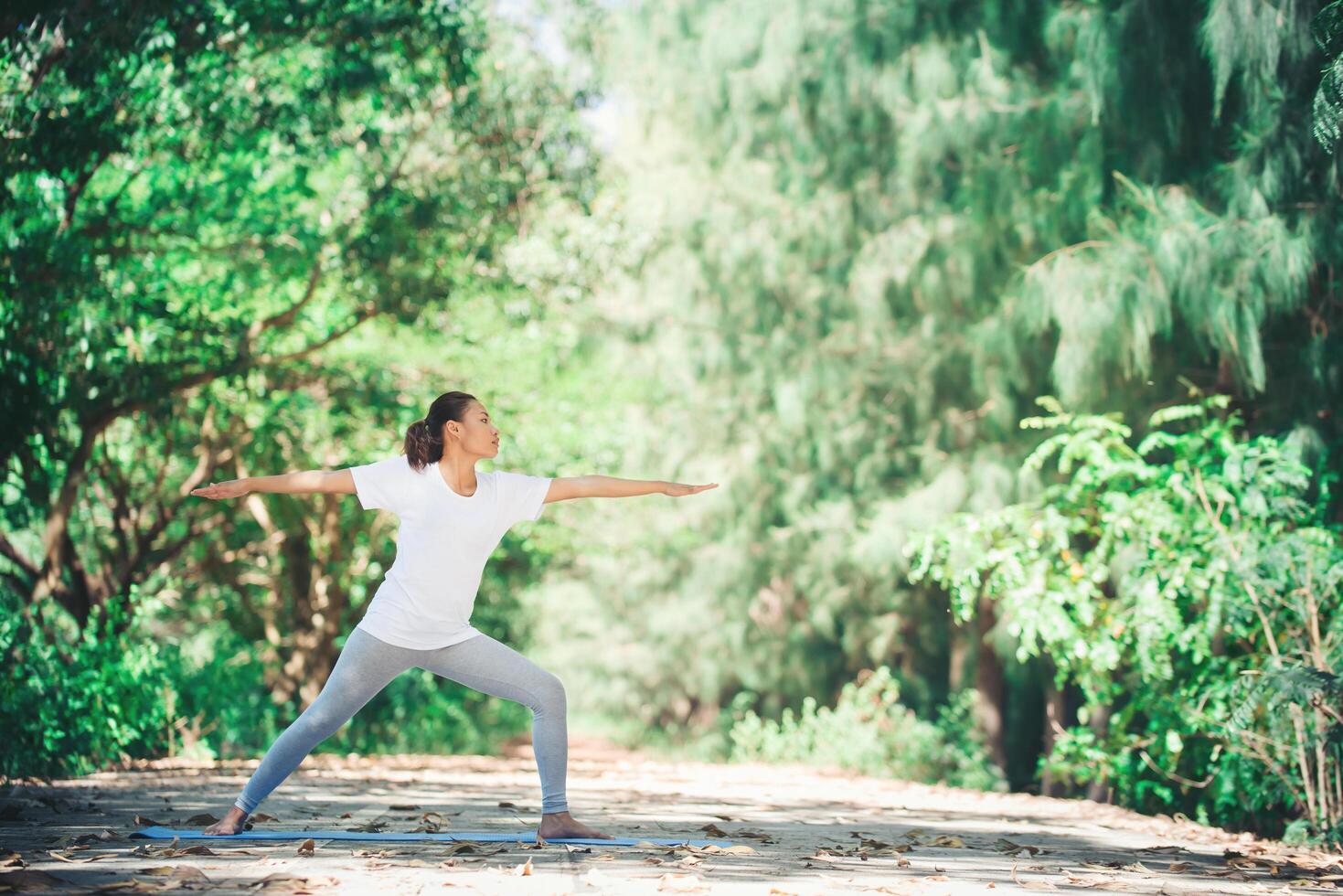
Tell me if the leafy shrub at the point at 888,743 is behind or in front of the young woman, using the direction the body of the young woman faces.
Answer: behind

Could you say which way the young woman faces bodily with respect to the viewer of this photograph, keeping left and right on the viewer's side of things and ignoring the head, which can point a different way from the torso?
facing the viewer

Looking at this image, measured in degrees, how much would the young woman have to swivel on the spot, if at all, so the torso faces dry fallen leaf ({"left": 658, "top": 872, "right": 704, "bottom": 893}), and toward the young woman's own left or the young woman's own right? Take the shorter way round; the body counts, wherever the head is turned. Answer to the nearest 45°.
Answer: approximately 45° to the young woman's own left

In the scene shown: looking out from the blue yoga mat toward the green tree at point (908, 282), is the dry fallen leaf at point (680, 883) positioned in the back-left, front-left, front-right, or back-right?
back-right

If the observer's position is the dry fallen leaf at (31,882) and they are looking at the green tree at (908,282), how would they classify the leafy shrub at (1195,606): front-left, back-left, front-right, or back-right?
front-right

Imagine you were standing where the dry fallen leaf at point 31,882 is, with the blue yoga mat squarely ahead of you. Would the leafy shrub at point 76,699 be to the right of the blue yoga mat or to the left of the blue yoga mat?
left

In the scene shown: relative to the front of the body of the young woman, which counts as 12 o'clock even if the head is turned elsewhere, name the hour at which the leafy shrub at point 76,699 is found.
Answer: The leafy shrub is roughly at 5 o'clock from the young woman.

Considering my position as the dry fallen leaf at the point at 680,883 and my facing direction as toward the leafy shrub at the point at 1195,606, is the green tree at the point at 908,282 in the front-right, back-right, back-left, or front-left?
front-left

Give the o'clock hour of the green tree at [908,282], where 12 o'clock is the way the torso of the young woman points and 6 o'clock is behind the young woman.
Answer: The green tree is roughly at 7 o'clock from the young woman.

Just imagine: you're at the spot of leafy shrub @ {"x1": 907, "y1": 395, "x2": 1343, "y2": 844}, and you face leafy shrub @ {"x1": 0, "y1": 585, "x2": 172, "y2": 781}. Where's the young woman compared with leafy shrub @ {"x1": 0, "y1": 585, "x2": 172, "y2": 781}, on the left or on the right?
left

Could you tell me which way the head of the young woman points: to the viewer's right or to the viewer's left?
to the viewer's right

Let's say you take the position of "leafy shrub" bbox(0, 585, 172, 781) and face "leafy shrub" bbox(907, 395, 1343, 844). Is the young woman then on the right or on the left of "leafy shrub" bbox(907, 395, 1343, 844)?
right

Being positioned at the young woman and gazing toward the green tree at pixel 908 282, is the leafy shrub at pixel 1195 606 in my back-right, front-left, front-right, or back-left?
front-right

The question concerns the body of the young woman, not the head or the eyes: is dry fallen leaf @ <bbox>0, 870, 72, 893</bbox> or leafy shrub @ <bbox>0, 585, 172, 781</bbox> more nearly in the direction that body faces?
the dry fallen leaf
